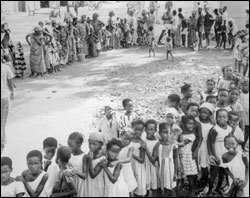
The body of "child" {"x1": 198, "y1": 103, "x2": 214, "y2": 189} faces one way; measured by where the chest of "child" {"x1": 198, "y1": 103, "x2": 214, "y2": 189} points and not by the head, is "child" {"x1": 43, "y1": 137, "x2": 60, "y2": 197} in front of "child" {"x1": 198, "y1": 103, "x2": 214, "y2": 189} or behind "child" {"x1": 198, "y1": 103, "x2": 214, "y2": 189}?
in front

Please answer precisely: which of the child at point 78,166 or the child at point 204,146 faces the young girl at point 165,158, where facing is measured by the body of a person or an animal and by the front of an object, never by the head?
the child at point 204,146

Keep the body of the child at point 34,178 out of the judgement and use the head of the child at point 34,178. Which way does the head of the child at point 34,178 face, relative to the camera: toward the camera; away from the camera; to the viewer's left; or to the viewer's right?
toward the camera

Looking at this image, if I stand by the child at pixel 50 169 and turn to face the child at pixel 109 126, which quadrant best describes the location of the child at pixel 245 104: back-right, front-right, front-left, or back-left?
front-right

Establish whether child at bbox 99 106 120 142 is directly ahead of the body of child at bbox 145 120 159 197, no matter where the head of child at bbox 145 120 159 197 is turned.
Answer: no

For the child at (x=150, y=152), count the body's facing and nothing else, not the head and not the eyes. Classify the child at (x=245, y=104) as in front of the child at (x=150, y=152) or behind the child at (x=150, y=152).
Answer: behind

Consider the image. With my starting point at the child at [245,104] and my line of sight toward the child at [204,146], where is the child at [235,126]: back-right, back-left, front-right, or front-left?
front-left

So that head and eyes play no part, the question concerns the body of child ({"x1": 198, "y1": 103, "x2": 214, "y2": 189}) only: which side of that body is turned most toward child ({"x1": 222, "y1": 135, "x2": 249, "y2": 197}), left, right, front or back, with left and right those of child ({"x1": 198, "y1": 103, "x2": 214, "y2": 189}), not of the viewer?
left

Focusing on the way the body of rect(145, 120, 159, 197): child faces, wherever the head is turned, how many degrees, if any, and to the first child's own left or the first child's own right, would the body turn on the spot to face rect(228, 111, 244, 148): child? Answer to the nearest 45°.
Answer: approximately 135° to the first child's own left

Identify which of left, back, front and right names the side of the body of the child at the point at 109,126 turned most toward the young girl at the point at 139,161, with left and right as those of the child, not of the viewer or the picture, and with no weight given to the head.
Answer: front

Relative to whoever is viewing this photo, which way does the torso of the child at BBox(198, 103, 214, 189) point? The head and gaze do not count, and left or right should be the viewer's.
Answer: facing the viewer and to the left of the viewer

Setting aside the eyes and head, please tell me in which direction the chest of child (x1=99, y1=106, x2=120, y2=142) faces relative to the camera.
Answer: toward the camera

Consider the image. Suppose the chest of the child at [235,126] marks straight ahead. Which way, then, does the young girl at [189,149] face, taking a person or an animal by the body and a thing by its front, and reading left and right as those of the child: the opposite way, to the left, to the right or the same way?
the same way

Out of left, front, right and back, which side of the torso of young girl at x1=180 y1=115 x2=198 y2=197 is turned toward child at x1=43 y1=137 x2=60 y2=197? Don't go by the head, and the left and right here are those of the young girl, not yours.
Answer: right

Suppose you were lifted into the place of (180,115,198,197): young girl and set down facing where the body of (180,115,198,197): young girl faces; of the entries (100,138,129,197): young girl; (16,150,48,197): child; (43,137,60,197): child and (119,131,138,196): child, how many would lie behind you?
0

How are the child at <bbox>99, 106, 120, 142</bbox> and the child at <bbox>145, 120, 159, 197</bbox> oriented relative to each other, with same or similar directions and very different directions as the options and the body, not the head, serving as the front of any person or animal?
same or similar directions

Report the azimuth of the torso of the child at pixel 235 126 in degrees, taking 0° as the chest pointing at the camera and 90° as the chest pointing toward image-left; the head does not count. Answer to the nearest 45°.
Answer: approximately 45°
